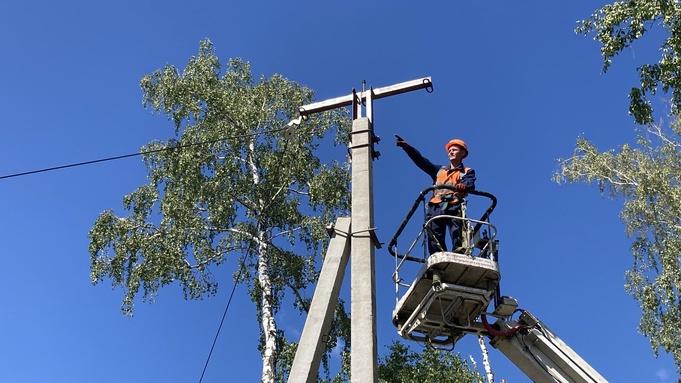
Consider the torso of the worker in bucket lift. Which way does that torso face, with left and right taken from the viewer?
facing the viewer and to the left of the viewer

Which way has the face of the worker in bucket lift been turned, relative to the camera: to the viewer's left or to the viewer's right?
to the viewer's left
